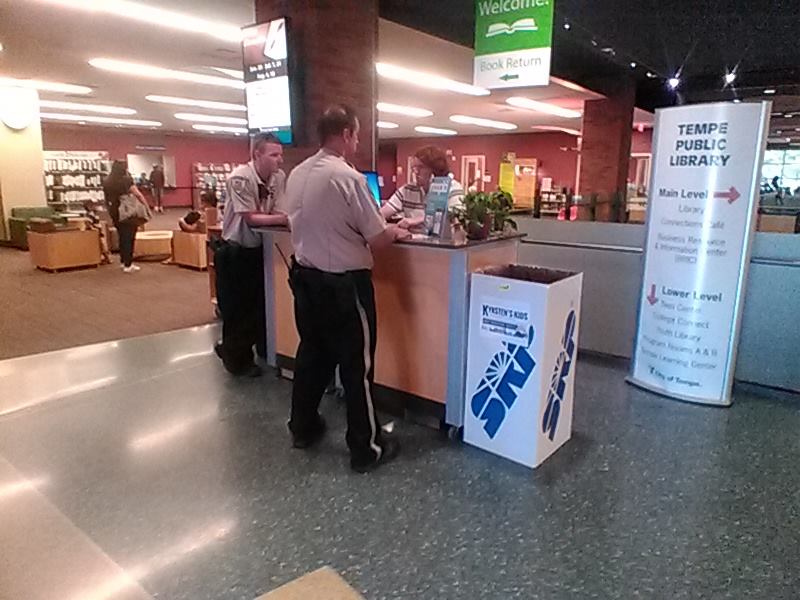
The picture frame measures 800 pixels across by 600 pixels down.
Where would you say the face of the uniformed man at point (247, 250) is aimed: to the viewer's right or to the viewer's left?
to the viewer's right

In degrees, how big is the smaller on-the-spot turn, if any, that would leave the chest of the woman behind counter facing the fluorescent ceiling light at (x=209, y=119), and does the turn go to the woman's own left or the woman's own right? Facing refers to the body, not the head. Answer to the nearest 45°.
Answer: approximately 90° to the woman's own right

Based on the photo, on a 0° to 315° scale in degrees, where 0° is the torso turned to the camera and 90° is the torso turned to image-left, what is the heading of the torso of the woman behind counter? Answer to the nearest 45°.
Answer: approximately 45°

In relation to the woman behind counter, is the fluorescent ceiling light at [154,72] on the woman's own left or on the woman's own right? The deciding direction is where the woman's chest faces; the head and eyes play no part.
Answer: on the woman's own right

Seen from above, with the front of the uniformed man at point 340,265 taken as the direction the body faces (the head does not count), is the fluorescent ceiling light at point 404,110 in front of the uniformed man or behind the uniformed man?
in front

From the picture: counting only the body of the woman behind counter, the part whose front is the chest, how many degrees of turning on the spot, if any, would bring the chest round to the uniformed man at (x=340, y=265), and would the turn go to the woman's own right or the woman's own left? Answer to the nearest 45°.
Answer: approximately 45° to the woman's own left

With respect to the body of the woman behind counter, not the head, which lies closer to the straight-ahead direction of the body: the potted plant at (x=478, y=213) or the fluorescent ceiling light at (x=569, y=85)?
the potted plant

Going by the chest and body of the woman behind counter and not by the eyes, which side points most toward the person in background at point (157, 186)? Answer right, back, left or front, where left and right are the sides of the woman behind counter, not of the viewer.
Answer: right

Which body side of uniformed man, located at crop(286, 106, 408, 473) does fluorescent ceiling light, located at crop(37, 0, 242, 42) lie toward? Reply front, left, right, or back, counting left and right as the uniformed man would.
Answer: left

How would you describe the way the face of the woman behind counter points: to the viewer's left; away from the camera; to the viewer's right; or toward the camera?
to the viewer's left

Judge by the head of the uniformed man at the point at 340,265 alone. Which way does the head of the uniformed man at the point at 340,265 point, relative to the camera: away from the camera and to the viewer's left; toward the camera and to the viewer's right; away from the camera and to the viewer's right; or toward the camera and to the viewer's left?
away from the camera and to the viewer's right

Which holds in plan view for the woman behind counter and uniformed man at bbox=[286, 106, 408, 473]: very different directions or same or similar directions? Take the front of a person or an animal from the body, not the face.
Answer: very different directions

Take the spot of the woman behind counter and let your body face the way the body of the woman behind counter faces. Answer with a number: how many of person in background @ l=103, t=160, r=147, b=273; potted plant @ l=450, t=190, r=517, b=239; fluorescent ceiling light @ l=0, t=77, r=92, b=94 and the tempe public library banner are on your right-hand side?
2

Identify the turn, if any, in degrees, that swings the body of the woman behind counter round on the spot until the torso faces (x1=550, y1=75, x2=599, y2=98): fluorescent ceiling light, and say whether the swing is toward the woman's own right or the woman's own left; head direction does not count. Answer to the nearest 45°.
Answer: approximately 180°
